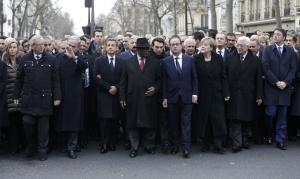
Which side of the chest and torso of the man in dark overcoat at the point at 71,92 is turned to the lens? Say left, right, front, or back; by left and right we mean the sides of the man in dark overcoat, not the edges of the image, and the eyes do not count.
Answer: front

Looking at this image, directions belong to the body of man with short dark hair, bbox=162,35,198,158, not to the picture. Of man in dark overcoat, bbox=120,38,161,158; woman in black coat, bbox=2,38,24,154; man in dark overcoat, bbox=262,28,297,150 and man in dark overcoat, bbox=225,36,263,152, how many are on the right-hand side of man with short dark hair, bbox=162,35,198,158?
2

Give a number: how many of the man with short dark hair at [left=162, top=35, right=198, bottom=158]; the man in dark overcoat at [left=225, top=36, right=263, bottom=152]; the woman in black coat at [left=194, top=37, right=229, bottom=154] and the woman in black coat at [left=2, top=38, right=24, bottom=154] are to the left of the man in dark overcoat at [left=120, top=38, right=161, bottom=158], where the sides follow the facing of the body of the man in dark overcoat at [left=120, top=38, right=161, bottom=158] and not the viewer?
3

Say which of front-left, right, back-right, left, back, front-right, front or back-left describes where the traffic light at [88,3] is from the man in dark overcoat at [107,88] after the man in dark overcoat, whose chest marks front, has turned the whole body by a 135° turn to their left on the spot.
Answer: front-left

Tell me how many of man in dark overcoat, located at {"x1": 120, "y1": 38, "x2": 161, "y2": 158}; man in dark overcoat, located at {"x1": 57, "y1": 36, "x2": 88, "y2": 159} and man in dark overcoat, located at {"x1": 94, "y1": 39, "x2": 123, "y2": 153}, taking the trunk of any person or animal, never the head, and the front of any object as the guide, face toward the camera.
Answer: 3

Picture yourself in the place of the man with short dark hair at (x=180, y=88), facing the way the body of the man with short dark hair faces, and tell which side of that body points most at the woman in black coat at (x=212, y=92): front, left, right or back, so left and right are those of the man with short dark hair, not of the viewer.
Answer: left

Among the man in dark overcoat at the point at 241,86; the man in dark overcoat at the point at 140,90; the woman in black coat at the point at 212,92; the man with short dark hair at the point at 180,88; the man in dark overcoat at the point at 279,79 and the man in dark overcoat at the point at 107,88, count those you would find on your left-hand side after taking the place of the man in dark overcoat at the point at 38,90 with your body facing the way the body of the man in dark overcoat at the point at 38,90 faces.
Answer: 6

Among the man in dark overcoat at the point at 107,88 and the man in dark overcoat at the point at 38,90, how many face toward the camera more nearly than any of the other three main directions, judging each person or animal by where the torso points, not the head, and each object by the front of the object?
2

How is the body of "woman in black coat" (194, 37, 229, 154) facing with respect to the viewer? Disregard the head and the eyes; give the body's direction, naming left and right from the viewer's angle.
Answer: facing the viewer

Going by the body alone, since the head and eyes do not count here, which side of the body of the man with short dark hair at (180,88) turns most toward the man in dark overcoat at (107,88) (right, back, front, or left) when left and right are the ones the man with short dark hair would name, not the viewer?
right

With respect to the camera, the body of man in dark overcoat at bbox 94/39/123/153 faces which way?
toward the camera

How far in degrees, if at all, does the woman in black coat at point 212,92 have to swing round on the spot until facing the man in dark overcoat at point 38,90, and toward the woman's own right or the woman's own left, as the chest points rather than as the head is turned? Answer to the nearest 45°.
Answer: approximately 90° to the woman's own right

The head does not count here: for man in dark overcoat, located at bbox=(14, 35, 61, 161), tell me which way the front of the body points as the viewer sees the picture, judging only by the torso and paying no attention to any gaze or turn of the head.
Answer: toward the camera
